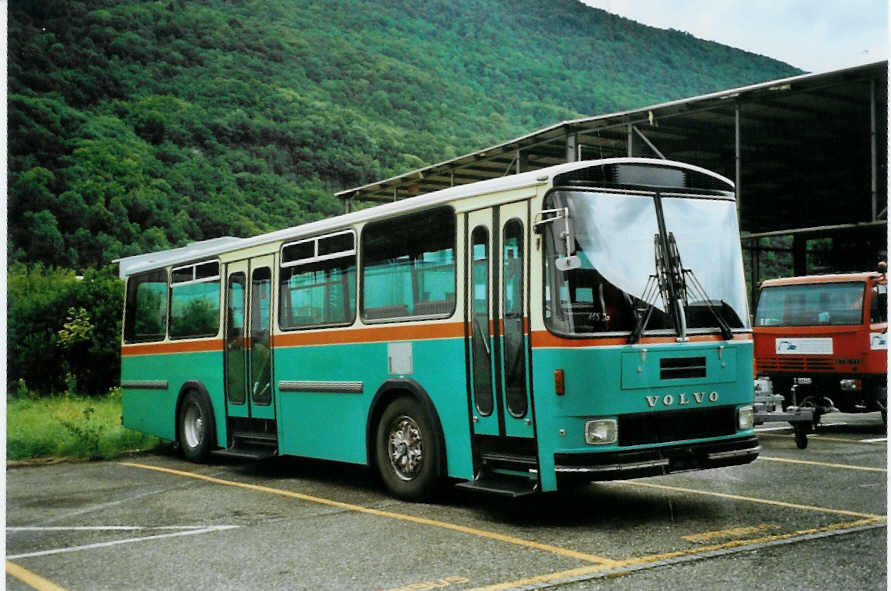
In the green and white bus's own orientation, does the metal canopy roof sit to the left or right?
on its left

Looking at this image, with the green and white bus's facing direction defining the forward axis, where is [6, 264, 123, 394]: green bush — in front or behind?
behind

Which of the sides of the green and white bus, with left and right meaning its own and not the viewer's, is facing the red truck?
left

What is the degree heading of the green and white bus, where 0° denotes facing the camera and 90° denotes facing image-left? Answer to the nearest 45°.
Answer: approximately 315°
